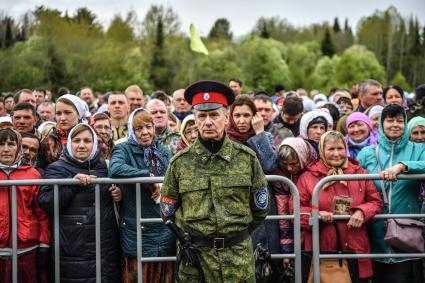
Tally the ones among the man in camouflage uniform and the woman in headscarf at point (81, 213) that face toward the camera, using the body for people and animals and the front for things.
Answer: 2

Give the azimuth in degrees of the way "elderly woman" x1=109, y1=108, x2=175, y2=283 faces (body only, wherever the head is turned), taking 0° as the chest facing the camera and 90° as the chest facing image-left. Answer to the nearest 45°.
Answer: approximately 315°

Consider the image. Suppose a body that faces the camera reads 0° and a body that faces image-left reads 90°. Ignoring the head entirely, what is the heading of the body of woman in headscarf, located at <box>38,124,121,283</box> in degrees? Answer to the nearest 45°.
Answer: approximately 0°

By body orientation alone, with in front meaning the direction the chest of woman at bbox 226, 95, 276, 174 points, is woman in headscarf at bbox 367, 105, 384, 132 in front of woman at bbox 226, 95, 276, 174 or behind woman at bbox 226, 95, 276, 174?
behind

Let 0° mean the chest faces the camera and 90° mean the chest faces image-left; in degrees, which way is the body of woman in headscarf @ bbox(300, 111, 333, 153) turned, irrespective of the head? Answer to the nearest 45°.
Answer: approximately 315°

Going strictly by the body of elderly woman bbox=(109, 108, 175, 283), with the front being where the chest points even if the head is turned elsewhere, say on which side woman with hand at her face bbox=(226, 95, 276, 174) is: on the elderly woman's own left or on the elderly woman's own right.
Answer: on the elderly woman's own left
